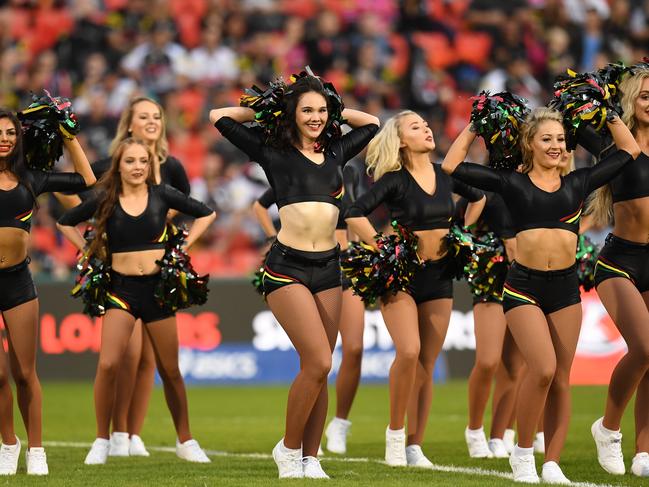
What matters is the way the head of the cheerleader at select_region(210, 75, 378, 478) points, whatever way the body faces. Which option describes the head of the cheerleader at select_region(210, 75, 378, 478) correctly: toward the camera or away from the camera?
toward the camera

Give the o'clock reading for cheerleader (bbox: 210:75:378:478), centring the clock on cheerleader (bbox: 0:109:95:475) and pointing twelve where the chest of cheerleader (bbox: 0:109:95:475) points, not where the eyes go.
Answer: cheerleader (bbox: 210:75:378:478) is roughly at 10 o'clock from cheerleader (bbox: 0:109:95:475).

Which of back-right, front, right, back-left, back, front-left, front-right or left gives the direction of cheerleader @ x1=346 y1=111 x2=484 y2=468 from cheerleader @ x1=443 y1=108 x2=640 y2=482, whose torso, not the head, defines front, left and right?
back-right

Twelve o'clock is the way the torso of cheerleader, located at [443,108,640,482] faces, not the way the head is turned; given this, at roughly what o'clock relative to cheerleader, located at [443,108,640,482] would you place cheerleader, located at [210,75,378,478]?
cheerleader, located at [210,75,378,478] is roughly at 3 o'clock from cheerleader, located at [443,108,640,482].

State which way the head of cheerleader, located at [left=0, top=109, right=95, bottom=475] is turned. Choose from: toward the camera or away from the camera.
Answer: toward the camera

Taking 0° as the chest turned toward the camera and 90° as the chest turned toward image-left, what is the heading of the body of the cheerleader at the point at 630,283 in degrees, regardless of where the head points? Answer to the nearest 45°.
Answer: approximately 315°

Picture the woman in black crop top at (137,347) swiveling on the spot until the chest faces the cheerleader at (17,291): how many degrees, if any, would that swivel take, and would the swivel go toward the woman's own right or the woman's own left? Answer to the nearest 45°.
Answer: approximately 45° to the woman's own right

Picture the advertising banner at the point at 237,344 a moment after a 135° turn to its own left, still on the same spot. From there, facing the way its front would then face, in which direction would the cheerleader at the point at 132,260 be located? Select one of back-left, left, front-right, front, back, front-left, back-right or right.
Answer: back-right

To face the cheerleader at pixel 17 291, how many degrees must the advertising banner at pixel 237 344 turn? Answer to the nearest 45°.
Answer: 0° — it already faces them

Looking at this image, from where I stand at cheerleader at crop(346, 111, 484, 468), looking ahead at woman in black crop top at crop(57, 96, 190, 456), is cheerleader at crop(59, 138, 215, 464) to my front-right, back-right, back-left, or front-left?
front-left

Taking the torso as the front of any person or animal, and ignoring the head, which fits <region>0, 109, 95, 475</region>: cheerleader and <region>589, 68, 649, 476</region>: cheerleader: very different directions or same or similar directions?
same or similar directions

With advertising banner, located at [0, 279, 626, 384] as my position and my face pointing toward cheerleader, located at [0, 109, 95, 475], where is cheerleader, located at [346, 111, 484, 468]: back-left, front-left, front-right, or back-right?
front-left

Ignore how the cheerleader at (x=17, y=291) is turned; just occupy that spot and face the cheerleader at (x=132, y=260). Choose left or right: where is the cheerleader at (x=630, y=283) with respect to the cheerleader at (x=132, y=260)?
right

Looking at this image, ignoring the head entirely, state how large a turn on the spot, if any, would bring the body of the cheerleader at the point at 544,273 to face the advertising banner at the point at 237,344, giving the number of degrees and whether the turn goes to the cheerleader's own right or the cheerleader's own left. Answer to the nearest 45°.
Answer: approximately 135° to the cheerleader's own right

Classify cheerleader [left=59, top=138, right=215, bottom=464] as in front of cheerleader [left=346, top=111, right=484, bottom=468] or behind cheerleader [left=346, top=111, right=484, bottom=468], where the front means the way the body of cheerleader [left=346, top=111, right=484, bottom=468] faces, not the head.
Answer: behind

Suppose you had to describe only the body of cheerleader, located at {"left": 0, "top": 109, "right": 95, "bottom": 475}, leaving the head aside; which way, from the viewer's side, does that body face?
toward the camera

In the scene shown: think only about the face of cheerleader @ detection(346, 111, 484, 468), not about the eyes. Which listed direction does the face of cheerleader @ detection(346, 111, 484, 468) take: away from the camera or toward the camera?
toward the camera

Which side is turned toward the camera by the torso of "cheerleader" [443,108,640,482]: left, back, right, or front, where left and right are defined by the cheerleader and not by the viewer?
front

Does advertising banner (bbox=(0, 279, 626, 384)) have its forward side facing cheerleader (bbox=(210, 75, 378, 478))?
yes

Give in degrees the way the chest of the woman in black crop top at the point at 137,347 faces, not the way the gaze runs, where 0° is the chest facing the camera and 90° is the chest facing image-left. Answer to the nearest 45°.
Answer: approximately 0°
